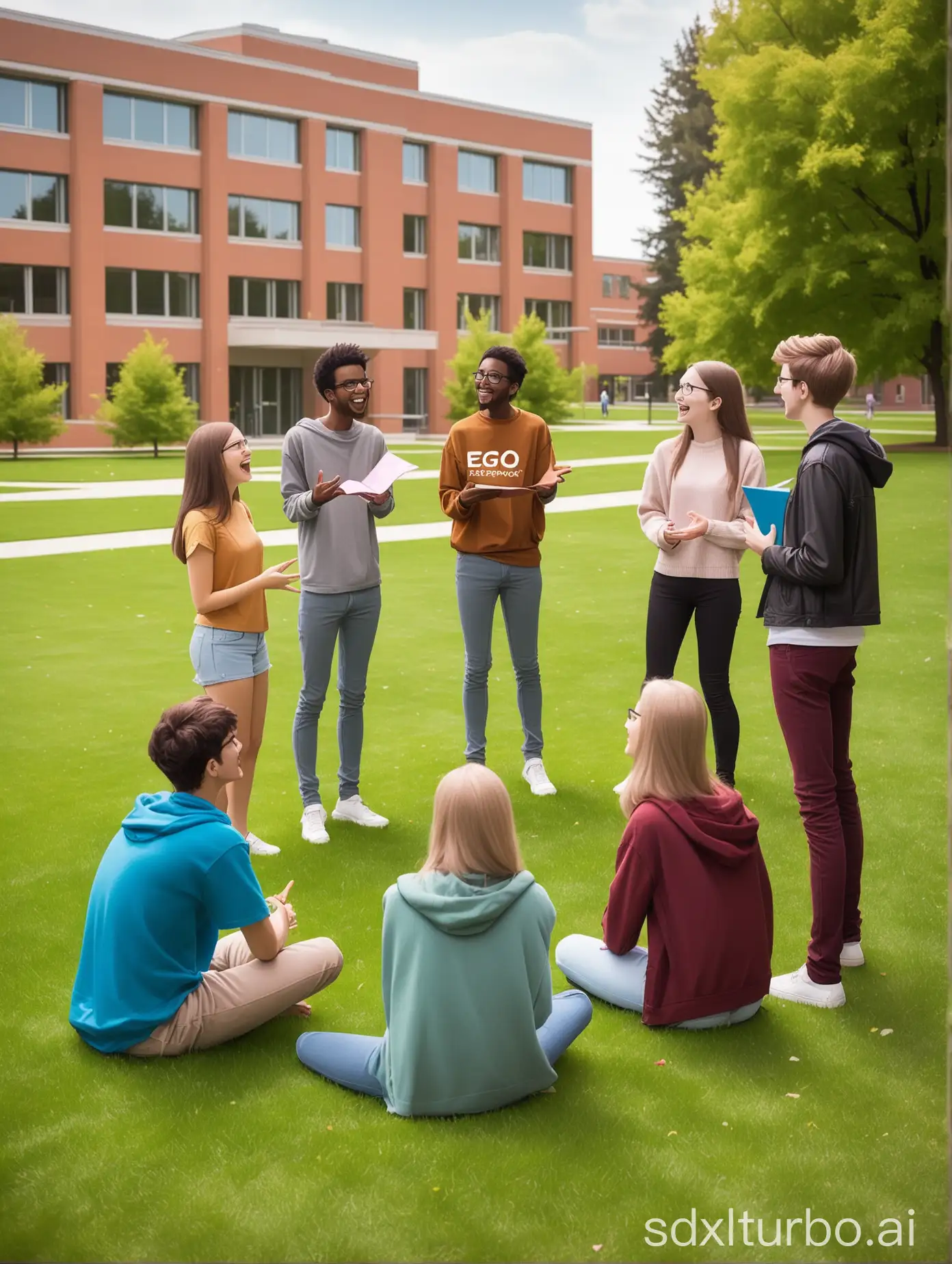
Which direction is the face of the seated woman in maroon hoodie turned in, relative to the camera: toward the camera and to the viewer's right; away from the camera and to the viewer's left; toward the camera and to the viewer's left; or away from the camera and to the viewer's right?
away from the camera and to the viewer's left

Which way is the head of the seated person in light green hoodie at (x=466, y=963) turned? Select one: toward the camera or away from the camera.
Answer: away from the camera

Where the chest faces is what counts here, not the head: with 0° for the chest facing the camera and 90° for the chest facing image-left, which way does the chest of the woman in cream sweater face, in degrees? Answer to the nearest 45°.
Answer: approximately 45°

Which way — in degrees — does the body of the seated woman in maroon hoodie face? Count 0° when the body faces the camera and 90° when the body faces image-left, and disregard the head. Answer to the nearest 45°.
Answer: approximately 135°

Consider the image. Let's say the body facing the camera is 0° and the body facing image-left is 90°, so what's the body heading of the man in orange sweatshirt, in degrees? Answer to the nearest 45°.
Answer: approximately 0°

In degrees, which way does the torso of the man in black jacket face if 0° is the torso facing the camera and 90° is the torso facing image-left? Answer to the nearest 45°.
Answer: approximately 90°

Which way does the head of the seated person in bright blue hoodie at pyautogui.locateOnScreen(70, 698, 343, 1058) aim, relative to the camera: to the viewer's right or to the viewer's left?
to the viewer's right

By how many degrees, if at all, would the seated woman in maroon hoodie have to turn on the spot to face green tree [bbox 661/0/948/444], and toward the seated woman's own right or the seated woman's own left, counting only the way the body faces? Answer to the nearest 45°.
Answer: approximately 45° to the seated woman's own right

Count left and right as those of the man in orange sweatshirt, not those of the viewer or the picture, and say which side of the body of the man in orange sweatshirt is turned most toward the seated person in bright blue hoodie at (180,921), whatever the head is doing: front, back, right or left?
front

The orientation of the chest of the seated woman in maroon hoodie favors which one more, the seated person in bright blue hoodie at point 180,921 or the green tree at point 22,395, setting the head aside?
the green tree

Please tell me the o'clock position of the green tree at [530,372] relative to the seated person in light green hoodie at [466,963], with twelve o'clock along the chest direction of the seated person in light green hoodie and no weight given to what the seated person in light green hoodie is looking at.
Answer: The green tree is roughly at 12 o'clock from the seated person in light green hoodie.

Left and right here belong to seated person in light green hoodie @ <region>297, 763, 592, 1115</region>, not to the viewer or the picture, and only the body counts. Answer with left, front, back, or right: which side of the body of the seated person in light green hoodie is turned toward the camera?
back

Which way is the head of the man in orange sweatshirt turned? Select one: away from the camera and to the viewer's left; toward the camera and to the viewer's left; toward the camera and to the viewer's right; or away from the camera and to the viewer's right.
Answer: toward the camera and to the viewer's left
